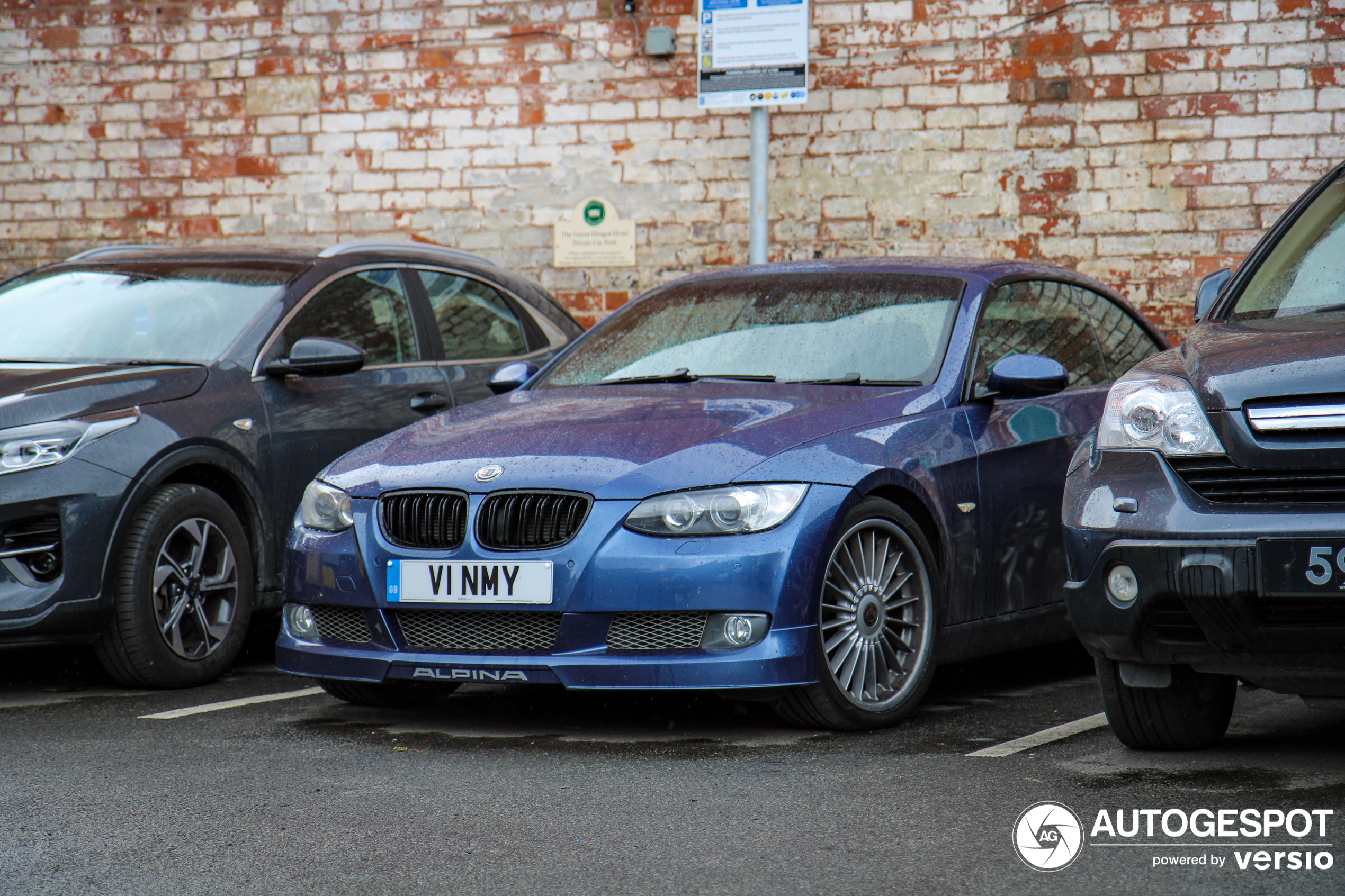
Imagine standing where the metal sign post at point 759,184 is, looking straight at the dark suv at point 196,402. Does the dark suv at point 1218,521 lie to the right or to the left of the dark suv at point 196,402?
left

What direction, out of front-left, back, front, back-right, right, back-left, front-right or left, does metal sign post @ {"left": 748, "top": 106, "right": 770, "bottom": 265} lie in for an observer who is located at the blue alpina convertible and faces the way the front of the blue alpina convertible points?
back-right

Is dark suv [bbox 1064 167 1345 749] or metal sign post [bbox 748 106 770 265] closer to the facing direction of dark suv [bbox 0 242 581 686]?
the dark suv

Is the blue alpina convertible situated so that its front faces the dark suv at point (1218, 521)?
no

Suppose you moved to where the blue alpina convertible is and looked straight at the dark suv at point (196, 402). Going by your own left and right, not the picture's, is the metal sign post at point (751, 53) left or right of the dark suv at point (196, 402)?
right

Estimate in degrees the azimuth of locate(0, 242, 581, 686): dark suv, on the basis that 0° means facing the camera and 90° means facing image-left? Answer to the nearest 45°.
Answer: approximately 45°

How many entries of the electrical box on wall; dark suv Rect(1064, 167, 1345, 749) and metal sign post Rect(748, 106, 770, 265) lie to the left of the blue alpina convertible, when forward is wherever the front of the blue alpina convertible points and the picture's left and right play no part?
1

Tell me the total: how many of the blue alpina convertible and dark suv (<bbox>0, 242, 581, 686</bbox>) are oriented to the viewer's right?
0

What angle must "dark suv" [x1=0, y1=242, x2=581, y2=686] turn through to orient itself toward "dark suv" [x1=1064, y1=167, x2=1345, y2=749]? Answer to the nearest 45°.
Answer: approximately 90° to its left

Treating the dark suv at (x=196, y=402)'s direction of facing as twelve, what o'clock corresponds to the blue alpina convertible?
The blue alpina convertible is roughly at 9 o'clock from the dark suv.

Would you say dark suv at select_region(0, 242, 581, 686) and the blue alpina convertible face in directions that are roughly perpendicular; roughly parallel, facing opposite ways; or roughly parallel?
roughly parallel

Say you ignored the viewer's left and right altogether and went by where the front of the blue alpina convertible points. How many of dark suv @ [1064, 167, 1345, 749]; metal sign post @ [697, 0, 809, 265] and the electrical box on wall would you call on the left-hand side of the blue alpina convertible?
1

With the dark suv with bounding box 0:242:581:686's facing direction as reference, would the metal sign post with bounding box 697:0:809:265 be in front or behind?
behind

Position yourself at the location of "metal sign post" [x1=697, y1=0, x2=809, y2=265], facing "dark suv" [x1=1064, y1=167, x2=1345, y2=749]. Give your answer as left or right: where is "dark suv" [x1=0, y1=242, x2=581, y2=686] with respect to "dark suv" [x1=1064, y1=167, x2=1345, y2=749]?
right

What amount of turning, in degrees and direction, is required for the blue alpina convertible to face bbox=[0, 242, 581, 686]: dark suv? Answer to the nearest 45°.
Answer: approximately 90° to its right

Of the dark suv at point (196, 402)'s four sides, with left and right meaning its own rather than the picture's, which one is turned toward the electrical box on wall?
back
